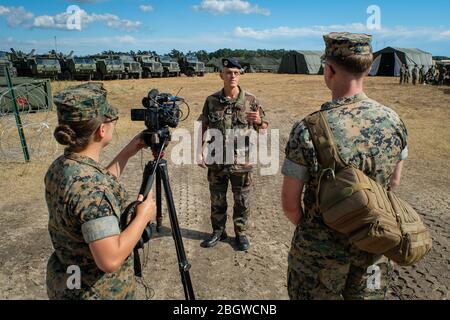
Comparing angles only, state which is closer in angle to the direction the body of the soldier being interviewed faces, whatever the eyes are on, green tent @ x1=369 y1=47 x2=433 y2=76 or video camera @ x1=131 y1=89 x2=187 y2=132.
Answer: the video camera

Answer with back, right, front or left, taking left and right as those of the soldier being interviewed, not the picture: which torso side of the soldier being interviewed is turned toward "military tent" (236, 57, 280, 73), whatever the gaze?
back

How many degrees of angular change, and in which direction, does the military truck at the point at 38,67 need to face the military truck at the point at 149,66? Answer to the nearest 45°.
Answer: approximately 45° to its left

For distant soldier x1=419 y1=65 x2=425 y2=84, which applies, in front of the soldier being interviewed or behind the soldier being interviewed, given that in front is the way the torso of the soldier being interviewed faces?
behind
